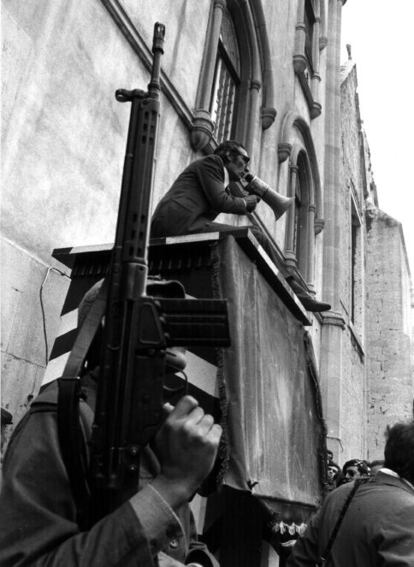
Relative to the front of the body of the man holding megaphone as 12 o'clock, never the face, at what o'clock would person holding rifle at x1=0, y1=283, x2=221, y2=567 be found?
The person holding rifle is roughly at 3 o'clock from the man holding megaphone.

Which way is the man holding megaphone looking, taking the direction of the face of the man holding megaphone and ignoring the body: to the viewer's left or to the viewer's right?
to the viewer's right

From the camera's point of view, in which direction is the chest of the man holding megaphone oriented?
to the viewer's right
